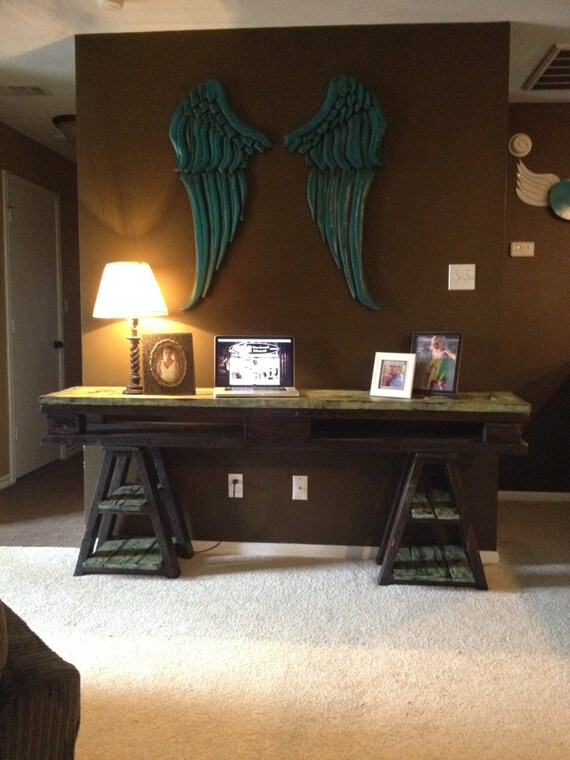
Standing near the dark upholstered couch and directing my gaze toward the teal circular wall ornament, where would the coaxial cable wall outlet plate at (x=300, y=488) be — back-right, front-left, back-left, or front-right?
front-left

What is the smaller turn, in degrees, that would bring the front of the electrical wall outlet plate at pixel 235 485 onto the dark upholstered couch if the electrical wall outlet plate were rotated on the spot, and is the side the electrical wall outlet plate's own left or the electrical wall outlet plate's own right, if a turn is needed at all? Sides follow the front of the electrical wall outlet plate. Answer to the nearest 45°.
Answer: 0° — it already faces it

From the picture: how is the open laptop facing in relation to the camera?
toward the camera

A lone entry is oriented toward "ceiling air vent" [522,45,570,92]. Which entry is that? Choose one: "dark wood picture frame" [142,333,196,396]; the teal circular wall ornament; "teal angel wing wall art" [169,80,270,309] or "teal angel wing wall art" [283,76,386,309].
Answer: the teal circular wall ornament

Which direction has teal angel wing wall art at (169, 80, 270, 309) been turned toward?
toward the camera

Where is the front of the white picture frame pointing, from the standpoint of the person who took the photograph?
facing the viewer

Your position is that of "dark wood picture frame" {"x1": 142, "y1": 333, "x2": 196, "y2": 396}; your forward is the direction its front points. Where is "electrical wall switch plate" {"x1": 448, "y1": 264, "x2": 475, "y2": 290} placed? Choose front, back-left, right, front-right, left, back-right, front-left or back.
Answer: left

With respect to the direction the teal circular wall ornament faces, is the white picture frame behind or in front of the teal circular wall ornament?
in front

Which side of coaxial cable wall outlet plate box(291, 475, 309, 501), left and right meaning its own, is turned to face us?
front

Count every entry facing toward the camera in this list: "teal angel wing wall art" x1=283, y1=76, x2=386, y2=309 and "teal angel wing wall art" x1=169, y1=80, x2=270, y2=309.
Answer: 2

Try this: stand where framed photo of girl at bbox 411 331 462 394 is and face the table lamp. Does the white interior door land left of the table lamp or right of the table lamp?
right
